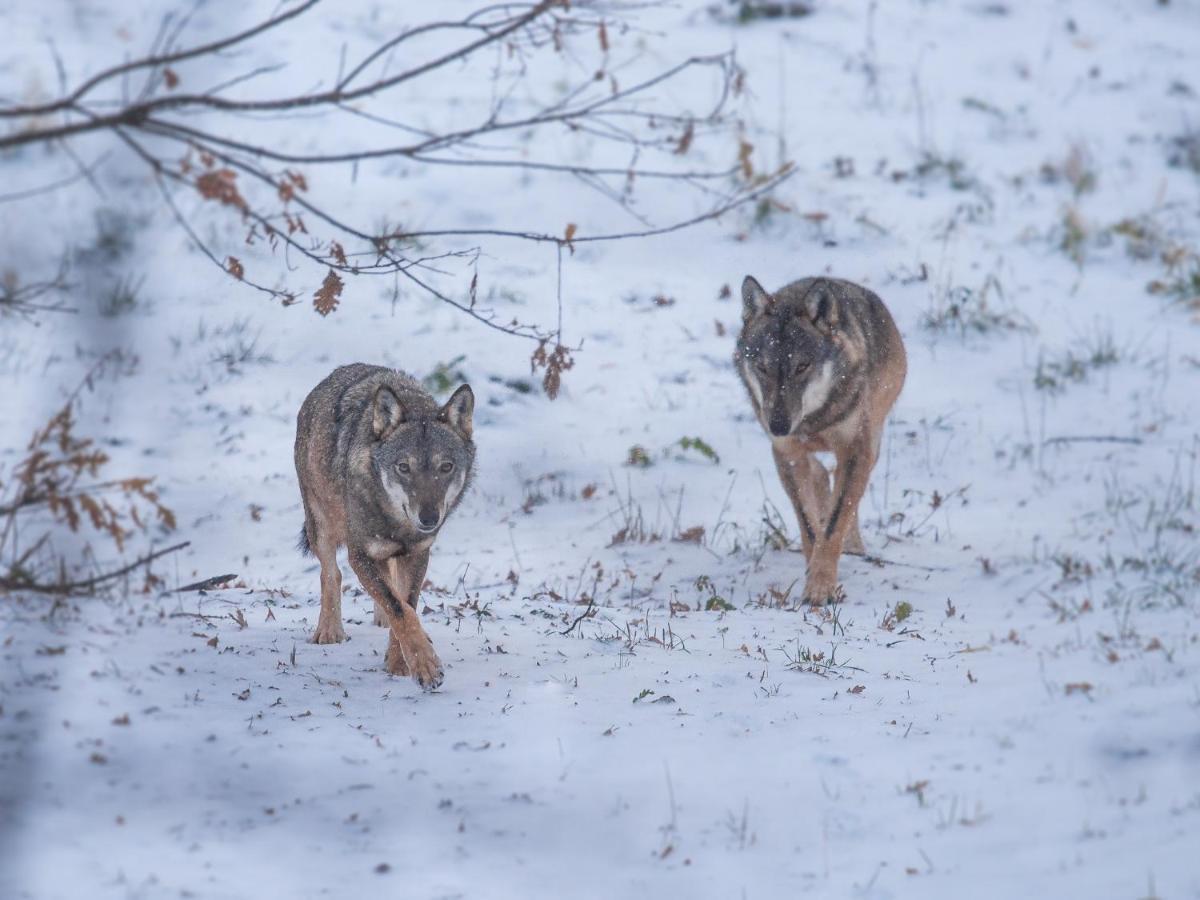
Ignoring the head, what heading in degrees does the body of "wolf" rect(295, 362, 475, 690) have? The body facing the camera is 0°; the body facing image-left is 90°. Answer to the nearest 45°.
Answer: approximately 315°

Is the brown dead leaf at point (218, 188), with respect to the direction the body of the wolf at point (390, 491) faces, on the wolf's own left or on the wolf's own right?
on the wolf's own right
